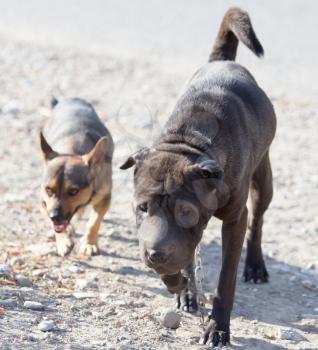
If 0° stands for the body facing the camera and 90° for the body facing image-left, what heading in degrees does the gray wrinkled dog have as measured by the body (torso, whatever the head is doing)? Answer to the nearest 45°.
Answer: approximately 45°

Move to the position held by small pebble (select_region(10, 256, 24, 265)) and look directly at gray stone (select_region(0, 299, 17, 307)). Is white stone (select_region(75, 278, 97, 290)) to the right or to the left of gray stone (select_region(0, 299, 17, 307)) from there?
left

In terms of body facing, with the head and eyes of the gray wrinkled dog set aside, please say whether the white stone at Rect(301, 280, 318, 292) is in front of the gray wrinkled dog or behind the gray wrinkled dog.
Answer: behind

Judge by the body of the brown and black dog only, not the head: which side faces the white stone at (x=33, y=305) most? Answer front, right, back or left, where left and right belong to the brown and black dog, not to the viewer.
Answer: front

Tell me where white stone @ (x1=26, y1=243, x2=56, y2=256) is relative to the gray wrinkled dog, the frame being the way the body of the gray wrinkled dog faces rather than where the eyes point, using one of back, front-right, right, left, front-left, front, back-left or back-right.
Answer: right

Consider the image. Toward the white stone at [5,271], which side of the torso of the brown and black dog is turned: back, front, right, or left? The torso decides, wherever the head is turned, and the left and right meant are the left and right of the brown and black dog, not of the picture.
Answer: front

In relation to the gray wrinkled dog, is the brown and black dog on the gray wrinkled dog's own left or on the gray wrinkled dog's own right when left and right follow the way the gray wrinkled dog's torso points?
on the gray wrinkled dog's own right

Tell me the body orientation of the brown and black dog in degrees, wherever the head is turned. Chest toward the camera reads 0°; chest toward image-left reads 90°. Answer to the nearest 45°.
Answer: approximately 0°

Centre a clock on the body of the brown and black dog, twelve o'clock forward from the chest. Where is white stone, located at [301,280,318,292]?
The white stone is roughly at 10 o'clock from the brown and black dog.

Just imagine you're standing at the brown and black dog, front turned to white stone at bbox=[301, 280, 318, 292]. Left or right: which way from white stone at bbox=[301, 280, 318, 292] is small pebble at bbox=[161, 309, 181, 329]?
right

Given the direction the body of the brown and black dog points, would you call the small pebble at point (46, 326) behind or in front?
in front

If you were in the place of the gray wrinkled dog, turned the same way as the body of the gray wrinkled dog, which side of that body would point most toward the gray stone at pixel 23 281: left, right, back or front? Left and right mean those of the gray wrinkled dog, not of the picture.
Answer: right

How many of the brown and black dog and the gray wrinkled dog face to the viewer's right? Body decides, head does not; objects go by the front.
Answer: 0
